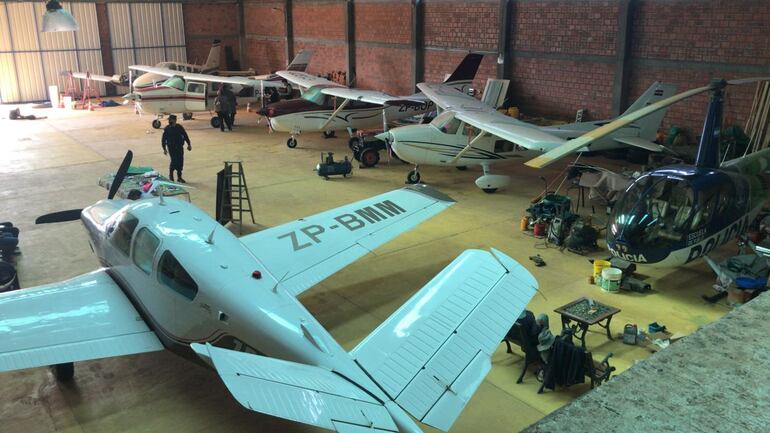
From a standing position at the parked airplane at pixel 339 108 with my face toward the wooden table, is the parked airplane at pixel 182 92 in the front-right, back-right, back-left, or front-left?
back-right

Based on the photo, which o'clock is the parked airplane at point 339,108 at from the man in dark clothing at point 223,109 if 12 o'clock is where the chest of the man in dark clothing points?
The parked airplane is roughly at 9 o'clock from the man in dark clothing.

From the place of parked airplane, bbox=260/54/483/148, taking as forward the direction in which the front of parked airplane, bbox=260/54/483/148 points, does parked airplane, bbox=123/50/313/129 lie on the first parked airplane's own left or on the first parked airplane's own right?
on the first parked airplane's own right

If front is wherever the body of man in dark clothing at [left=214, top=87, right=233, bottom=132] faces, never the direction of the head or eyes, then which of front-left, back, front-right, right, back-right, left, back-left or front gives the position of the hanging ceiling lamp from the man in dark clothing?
front-right

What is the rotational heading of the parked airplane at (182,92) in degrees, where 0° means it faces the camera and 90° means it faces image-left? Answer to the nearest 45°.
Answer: approximately 45°

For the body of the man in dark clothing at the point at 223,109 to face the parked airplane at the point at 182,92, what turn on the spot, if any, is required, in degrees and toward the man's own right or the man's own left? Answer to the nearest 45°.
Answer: approximately 45° to the man's own left

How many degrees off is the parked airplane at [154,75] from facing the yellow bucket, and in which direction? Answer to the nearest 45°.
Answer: approximately 45° to its left

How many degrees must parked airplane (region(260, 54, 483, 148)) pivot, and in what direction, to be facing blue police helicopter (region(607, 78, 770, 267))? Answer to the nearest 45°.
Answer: approximately 90° to its left

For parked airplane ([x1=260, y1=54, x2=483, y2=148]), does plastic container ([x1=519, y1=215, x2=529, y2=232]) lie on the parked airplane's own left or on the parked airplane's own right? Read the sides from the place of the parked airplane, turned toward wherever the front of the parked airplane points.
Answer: on the parked airplane's own left

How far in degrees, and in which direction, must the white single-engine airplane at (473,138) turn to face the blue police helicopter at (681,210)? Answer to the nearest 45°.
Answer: approximately 90° to its left

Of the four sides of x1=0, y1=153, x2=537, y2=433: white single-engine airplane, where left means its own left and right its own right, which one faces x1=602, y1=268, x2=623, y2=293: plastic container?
right

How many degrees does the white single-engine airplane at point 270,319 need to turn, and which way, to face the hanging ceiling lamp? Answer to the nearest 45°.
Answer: approximately 45° to its right
